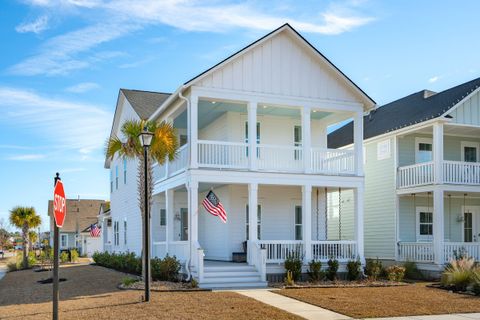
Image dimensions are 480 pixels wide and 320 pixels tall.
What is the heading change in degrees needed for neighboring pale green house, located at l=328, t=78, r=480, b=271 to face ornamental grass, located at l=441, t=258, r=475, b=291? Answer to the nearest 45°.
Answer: approximately 45° to its right

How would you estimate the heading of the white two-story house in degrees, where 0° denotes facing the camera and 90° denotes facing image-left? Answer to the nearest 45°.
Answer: approximately 315°

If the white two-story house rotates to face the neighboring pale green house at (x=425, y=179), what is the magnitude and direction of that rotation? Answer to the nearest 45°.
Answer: approximately 90° to its left

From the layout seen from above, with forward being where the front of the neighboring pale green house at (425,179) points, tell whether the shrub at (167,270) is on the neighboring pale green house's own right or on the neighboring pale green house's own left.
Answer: on the neighboring pale green house's own right

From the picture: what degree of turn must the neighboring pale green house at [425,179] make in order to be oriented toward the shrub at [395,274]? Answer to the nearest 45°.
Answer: approximately 45° to its right

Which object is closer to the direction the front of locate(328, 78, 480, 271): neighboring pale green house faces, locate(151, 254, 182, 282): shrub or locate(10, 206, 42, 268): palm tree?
the shrub

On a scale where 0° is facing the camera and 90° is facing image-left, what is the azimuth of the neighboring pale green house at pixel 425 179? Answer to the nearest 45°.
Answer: approximately 315°
